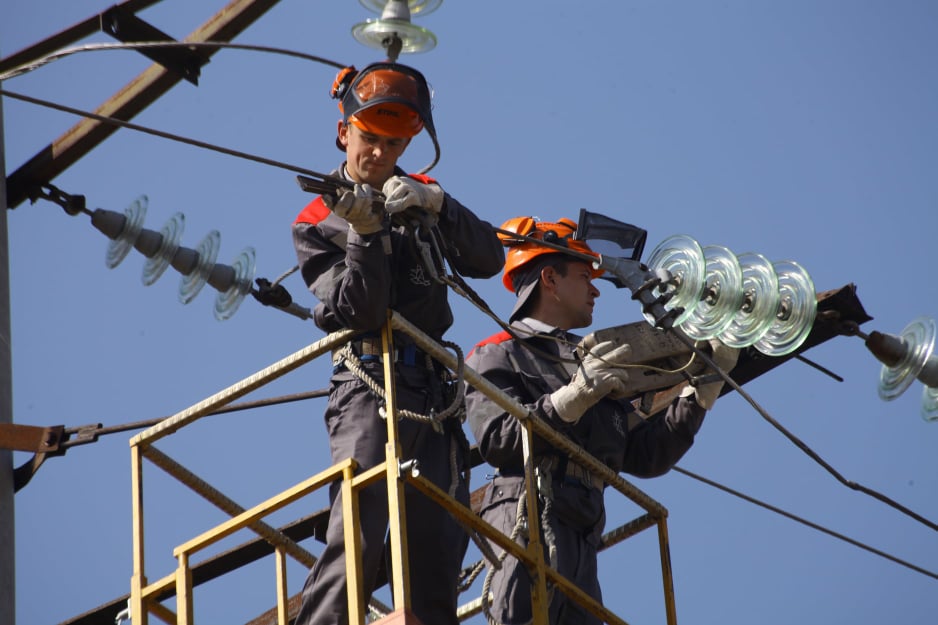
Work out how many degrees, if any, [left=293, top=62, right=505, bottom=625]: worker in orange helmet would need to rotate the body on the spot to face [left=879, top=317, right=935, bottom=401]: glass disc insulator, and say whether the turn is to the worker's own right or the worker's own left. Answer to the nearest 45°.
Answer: approximately 90° to the worker's own left

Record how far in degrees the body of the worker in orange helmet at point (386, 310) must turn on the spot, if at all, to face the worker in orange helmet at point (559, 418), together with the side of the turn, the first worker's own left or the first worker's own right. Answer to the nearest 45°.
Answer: approximately 135° to the first worker's own left

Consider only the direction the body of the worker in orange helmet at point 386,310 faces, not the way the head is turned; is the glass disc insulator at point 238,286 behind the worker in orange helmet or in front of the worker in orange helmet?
behind

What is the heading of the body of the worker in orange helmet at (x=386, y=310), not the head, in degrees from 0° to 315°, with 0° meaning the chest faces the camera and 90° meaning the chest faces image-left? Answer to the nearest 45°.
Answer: approximately 0°

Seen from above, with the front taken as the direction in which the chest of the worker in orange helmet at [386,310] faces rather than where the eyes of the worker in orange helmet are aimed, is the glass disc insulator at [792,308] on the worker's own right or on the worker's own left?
on the worker's own left

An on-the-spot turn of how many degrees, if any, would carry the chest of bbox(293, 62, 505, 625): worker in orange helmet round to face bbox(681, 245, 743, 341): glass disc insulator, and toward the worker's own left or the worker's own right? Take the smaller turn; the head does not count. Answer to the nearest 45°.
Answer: approximately 90° to the worker's own left

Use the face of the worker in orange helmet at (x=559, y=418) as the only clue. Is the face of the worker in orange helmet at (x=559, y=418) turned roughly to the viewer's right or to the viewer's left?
to the viewer's right

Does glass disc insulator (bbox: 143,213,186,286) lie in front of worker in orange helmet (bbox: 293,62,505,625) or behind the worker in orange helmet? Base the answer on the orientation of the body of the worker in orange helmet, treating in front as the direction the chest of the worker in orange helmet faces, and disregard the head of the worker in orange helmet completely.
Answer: behind
